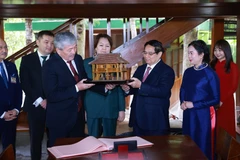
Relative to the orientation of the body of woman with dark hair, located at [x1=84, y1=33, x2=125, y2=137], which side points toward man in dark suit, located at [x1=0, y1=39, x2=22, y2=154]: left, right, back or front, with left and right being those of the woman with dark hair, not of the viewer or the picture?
right

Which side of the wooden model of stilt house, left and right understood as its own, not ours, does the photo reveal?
front

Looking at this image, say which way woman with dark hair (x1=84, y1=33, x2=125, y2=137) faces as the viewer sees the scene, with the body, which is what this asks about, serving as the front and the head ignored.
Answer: toward the camera

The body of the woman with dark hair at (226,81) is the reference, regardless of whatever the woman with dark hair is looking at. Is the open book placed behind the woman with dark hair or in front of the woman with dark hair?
in front

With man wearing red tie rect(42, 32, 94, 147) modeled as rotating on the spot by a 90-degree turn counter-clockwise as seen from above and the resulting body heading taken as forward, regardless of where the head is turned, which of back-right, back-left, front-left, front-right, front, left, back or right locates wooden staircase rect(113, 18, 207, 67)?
front

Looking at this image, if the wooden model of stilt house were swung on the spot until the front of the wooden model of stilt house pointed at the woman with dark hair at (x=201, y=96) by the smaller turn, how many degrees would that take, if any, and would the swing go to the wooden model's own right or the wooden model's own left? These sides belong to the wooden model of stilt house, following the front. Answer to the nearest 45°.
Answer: approximately 90° to the wooden model's own left

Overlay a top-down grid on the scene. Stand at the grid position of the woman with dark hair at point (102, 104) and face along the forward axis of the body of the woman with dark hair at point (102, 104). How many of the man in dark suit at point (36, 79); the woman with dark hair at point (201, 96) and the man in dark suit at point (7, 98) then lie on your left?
1

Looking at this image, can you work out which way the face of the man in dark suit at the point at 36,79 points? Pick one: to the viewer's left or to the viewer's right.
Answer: to the viewer's right

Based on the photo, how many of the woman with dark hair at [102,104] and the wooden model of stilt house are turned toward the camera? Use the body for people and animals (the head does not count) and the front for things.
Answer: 2

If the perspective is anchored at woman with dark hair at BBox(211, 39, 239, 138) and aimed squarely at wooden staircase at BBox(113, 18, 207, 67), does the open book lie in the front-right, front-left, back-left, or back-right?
back-left

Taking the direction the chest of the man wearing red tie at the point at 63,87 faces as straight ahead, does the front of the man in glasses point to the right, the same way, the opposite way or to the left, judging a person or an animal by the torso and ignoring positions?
to the right
